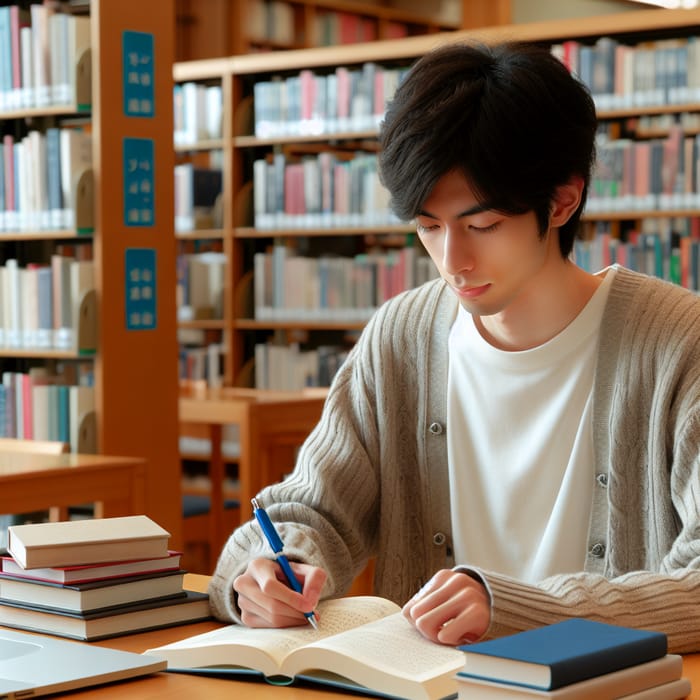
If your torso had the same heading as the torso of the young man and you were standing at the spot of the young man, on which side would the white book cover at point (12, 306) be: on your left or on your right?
on your right

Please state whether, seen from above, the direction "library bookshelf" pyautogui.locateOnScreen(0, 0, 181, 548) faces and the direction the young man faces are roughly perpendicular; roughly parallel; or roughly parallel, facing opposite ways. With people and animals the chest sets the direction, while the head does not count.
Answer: roughly parallel

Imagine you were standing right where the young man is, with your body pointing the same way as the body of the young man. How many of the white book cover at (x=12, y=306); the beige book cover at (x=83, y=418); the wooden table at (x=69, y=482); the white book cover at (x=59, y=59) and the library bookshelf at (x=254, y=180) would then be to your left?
0

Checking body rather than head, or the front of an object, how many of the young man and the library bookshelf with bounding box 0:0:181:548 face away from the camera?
0

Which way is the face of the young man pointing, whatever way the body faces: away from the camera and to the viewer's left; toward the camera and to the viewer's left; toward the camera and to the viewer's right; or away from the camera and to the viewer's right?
toward the camera and to the viewer's left

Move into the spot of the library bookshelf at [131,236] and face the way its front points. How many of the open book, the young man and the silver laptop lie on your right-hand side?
0

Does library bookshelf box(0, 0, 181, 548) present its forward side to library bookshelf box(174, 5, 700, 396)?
no

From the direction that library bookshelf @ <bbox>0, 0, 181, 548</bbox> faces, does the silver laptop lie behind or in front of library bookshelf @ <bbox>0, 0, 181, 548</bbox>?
in front

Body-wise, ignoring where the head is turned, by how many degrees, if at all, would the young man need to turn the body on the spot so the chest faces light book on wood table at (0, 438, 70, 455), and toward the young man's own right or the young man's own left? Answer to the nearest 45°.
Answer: approximately 90° to the young man's own right

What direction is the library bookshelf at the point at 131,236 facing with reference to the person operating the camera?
facing the viewer and to the left of the viewer

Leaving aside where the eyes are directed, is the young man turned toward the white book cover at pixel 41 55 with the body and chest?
no

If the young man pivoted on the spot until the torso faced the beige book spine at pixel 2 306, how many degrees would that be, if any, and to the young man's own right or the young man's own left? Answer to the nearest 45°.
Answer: approximately 90° to the young man's own right
